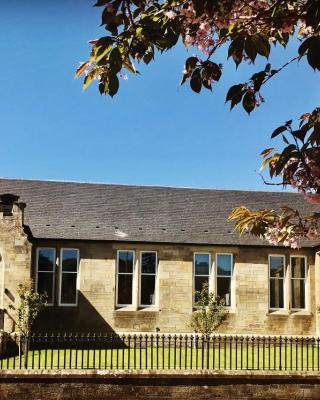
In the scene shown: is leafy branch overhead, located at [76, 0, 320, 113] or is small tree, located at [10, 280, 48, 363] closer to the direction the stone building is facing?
the leafy branch overhead

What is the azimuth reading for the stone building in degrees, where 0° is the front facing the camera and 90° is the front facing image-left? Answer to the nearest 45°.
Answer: approximately 0°

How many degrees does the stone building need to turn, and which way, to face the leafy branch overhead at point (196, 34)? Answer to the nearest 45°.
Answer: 0° — it already faces it

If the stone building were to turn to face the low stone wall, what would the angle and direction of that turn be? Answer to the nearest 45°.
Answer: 0° — it already faces it

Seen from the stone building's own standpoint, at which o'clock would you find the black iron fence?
The black iron fence is roughly at 12 o'clock from the stone building.

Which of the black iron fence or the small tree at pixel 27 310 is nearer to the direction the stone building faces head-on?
the black iron fence

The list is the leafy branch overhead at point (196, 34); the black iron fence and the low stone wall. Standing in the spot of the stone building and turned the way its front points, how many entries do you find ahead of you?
3
